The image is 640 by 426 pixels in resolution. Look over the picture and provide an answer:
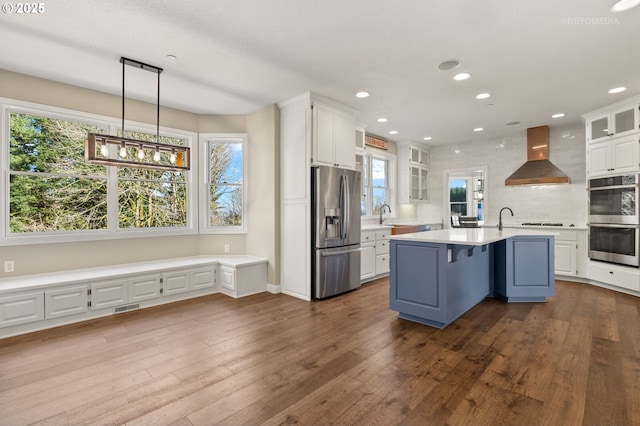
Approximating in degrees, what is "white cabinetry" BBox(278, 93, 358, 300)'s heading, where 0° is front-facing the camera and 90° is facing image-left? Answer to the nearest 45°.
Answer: approximately 315°

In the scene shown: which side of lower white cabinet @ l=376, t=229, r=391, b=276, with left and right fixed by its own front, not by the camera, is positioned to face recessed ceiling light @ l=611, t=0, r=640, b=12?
front

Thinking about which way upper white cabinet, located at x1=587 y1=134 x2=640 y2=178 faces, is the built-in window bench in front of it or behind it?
in front

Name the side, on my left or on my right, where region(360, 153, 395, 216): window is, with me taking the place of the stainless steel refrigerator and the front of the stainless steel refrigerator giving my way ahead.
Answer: on my left

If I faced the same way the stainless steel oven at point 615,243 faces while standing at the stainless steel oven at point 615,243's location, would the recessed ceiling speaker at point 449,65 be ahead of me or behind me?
ahead

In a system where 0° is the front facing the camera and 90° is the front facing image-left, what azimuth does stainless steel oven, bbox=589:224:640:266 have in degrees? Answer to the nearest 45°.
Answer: approximately 45°

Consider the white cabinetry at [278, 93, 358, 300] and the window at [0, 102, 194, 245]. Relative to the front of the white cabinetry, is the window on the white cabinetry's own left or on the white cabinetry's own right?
on the white cabinetry's own right

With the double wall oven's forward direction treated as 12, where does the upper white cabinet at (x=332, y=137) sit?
The upper white cabinet is roughly at 12 o'clock from the double wall oven.

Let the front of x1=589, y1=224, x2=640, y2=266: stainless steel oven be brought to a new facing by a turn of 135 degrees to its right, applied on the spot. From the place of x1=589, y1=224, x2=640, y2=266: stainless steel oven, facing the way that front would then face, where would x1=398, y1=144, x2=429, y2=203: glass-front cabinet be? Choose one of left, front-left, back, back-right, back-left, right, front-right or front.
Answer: left

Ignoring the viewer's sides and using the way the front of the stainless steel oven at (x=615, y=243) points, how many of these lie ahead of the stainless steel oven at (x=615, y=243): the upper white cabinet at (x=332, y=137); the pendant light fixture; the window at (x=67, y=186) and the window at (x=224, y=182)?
4

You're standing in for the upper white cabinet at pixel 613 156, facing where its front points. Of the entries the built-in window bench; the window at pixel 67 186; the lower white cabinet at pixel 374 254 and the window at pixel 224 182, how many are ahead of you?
4

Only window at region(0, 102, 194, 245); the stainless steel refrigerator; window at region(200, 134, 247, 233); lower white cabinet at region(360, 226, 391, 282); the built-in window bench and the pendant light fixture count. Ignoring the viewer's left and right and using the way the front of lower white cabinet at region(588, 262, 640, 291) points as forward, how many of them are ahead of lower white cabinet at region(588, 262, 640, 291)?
6

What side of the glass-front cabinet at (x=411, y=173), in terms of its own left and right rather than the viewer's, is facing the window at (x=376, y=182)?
right

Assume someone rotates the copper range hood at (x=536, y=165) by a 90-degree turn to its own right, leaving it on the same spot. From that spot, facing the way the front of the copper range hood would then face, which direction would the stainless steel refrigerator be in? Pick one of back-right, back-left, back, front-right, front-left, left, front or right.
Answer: front-left

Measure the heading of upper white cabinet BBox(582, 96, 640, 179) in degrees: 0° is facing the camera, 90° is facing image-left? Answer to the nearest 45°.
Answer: approximately 45°
